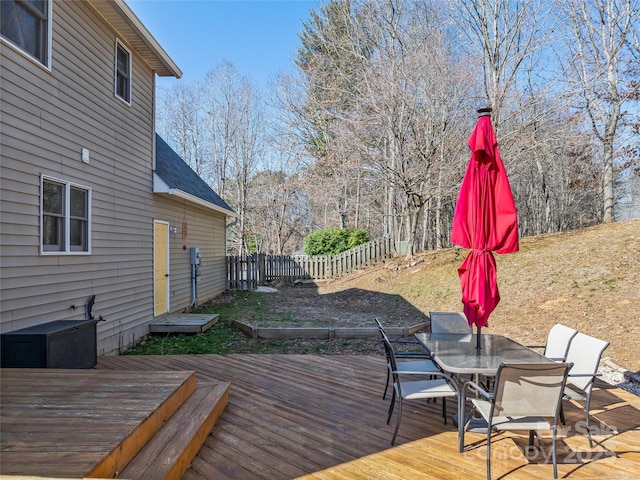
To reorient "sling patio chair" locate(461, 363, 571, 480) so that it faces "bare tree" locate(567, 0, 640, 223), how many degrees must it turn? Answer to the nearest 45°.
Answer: approximately 45° to its right

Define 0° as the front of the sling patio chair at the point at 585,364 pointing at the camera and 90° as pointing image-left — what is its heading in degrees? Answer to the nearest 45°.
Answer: approximately 45°

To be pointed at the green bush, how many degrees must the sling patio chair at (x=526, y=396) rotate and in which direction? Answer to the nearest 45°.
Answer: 0° — it already faces it

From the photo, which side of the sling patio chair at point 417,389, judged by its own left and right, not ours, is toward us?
right

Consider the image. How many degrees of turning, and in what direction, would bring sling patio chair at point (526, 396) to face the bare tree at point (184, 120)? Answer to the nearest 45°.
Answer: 0° — it already faces it

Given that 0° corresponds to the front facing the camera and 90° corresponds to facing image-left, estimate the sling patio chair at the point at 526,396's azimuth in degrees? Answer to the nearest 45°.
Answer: approximately 135°

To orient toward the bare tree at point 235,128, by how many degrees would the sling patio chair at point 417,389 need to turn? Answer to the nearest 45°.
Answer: approximately 135° to its left

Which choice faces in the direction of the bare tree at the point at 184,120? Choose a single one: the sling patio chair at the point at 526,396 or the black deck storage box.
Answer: the sling patio chair

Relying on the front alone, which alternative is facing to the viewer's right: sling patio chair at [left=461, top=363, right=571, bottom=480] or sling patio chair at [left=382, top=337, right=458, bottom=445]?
sling patio chair at [left=382, top=337, right=458, bottom=445]

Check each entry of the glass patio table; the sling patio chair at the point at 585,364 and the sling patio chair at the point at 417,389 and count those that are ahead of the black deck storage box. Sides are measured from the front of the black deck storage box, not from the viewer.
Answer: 3
